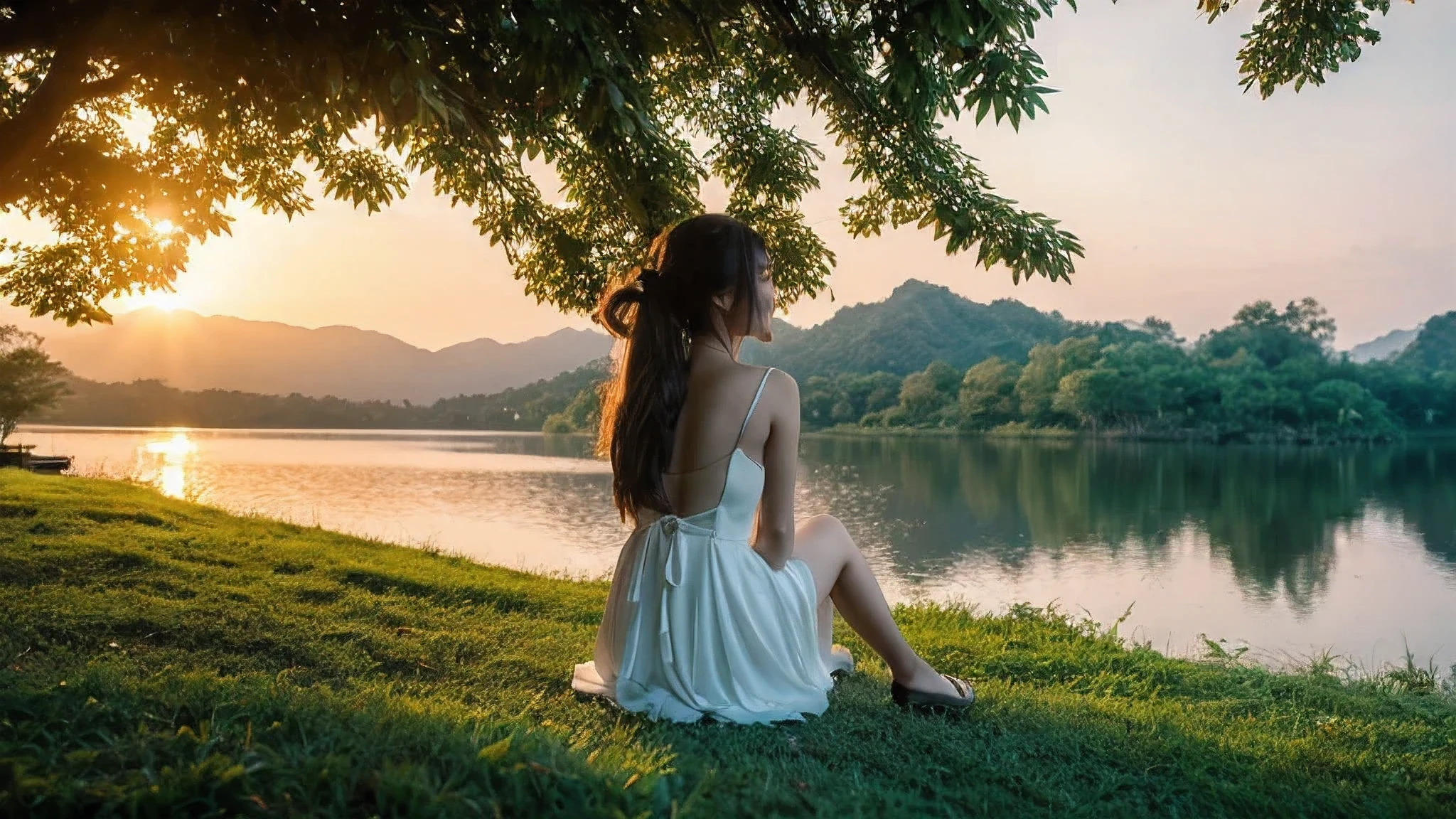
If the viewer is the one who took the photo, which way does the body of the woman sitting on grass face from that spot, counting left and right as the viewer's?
facing away from the viewer and to the right of the viewer

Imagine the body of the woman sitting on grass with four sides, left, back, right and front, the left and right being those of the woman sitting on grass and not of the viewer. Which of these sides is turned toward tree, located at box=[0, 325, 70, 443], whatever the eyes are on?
left

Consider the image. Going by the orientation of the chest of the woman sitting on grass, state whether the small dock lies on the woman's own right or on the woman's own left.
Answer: on the woman's own left
